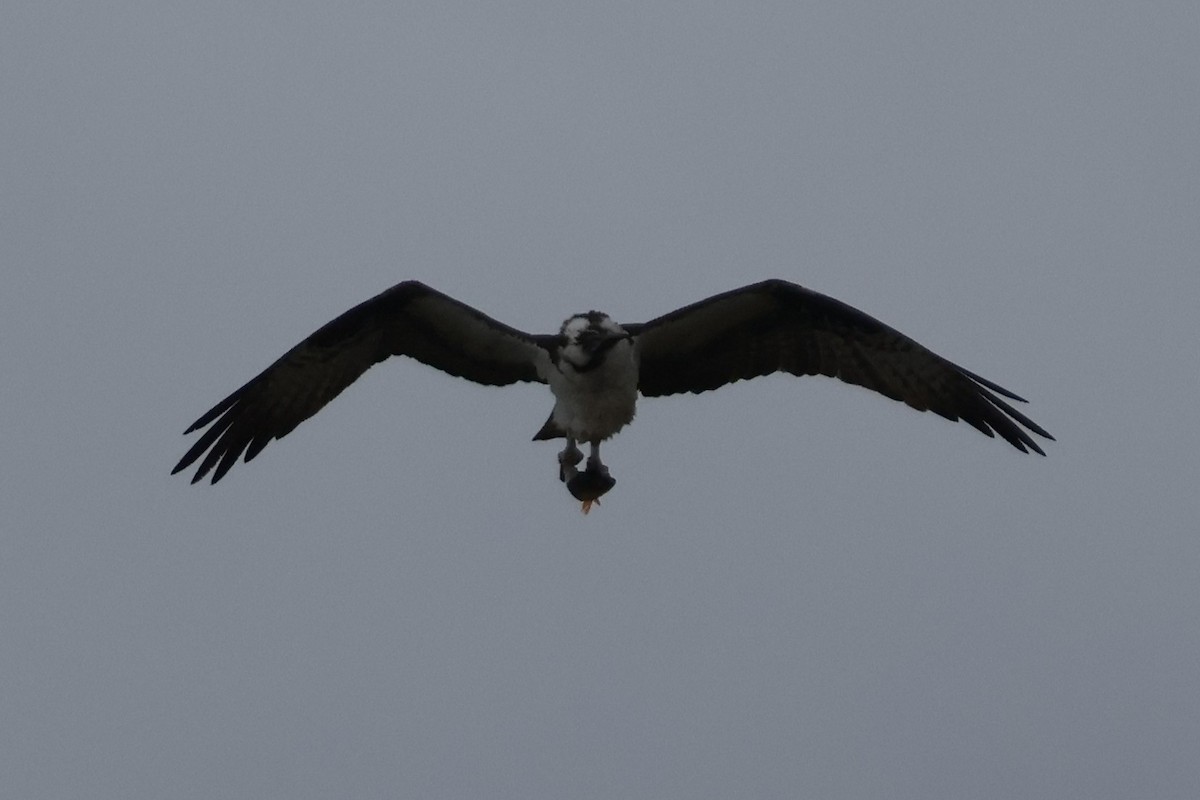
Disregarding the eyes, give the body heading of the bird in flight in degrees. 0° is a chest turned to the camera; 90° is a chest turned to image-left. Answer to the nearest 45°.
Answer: approximately 0°
